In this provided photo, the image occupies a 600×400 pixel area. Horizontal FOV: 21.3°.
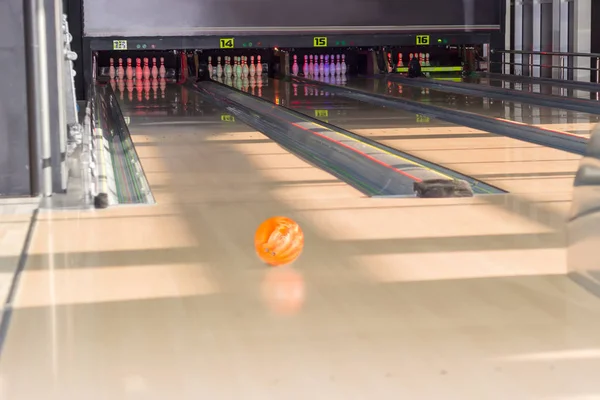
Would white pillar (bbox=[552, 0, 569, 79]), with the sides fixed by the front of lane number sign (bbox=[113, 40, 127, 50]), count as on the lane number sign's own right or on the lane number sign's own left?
on the lane number sign's own left

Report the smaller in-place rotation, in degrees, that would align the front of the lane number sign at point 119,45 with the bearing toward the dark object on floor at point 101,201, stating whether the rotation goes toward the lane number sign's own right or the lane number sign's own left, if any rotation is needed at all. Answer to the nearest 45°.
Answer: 0° — it already faces it

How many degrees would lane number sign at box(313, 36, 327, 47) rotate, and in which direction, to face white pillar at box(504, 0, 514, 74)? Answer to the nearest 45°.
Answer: approximately 135° to its left

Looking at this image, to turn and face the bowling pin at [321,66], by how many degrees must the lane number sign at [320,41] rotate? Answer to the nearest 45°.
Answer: approximately 180°

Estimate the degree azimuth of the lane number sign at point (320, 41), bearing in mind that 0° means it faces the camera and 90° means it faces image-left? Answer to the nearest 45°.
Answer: approximately 0°

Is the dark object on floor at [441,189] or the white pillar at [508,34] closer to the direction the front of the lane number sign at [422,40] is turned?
the dark object on floor

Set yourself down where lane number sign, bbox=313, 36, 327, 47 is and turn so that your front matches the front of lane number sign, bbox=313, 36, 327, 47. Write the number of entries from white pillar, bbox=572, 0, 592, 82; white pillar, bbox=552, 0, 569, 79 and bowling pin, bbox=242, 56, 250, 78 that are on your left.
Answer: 2

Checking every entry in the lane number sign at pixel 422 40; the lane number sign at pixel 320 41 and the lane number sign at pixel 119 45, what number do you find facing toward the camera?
3
